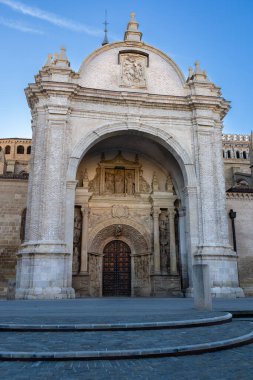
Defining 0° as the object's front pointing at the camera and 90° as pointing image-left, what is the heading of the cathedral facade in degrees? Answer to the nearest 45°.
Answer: approximately 0°
